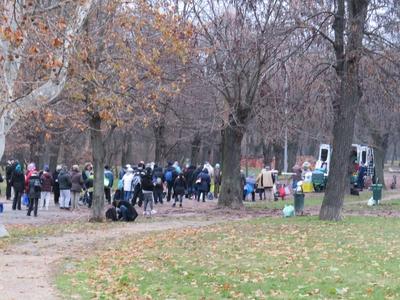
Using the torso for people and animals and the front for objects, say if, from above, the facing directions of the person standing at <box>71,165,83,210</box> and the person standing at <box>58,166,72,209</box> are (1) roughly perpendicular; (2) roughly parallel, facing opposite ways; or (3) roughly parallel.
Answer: roughly parallel

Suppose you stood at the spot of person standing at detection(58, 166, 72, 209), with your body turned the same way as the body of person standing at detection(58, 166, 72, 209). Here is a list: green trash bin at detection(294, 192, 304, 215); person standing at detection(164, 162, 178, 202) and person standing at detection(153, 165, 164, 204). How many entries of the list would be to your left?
0

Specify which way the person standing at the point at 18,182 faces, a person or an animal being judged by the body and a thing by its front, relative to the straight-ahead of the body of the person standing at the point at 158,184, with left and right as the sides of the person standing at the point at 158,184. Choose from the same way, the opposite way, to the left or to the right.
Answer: the same way

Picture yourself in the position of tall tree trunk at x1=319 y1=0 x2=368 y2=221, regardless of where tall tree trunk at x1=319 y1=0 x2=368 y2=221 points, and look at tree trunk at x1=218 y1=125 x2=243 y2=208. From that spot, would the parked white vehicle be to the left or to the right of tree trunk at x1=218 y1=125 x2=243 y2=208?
right

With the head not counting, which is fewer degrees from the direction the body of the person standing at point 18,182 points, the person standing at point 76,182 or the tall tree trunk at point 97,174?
the person standing

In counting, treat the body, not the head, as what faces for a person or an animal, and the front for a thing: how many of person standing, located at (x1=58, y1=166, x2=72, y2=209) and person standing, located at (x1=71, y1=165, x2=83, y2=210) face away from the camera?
2

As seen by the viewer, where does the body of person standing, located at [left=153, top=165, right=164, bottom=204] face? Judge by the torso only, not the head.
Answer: away from the camera

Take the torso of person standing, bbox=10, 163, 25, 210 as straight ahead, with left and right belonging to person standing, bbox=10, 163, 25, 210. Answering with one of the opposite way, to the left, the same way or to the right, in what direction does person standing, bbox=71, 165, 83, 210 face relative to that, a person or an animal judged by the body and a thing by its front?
the same way

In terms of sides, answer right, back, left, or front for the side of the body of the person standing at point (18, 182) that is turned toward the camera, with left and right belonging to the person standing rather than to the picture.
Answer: back

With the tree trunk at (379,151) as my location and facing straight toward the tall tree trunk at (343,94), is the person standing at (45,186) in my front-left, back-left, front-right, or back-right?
front-right

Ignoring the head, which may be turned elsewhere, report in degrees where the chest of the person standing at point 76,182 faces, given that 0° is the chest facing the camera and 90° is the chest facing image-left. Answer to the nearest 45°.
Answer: approximately 180°
